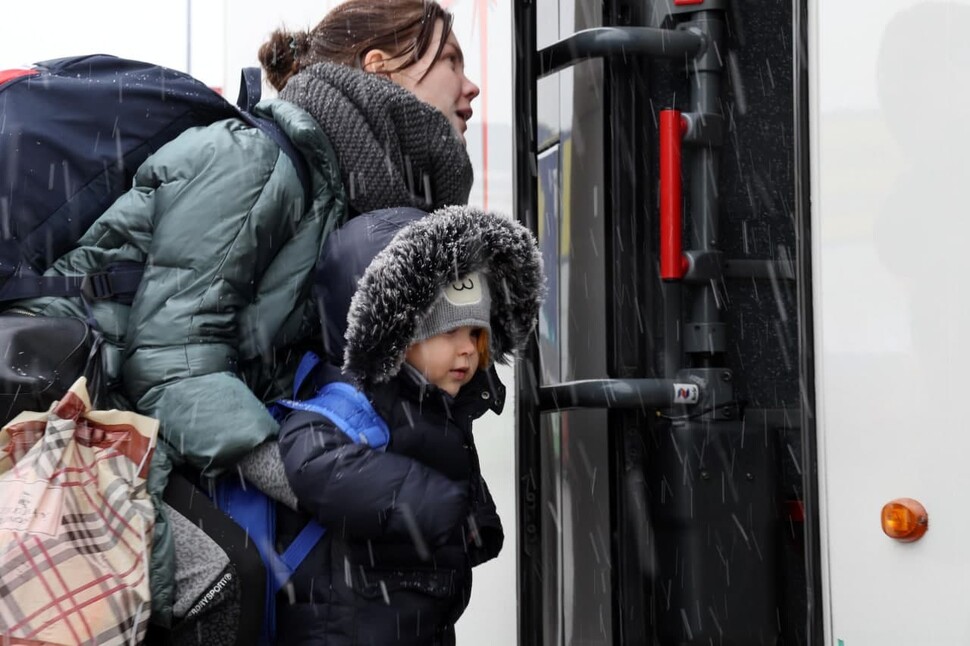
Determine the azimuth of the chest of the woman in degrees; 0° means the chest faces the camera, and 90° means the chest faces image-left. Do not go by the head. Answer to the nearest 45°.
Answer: approximately 270°

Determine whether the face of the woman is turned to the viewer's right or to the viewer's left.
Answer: to the viewer's right
